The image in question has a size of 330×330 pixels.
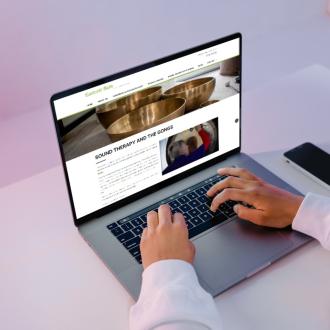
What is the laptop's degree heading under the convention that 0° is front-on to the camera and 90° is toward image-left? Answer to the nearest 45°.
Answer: approximately 315°
